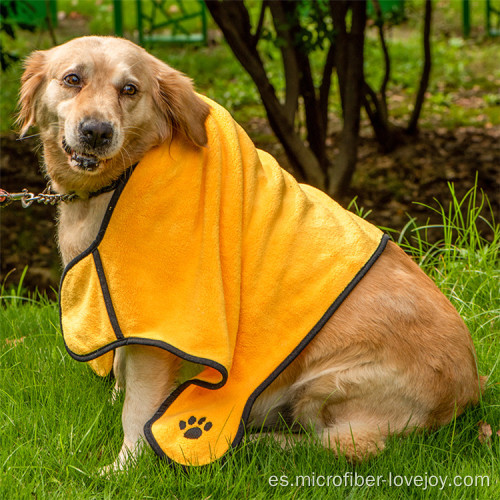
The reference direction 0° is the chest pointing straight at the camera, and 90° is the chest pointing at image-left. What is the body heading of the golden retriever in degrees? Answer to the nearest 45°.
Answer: approximately 90°
